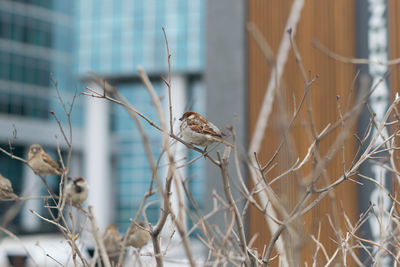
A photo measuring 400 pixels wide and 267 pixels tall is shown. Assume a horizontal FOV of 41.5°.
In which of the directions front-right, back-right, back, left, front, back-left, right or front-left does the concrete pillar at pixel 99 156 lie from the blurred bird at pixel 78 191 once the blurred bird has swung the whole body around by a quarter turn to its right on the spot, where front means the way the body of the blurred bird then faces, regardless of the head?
back-right

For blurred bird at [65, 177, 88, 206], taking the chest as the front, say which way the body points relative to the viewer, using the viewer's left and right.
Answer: facing the viewer and to the right of the viewer

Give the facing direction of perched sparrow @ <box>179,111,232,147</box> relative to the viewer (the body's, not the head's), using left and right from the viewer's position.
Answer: facing to the left of the viewer
